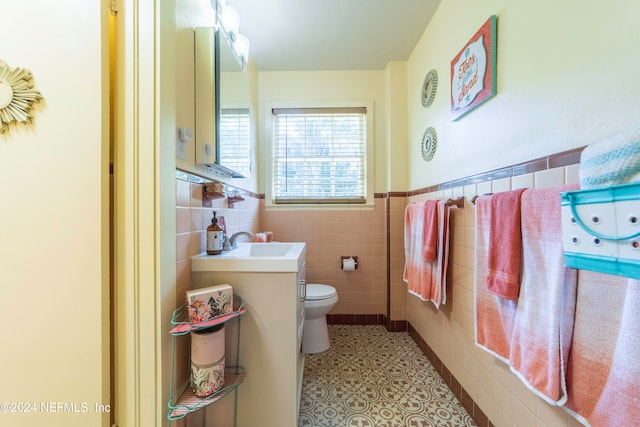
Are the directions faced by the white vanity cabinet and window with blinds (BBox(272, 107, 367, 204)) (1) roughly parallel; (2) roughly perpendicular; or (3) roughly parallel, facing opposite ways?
roughly perpendicular

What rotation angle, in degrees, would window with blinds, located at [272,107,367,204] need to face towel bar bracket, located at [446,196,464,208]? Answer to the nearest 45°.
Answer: approximately 45° to its left

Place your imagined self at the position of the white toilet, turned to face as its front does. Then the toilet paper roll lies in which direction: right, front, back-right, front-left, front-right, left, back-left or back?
front-left

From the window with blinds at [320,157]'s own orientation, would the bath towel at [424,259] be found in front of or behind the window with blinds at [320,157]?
in front

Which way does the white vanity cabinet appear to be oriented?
to the viewer's right

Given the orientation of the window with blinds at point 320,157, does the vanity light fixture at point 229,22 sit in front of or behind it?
in front

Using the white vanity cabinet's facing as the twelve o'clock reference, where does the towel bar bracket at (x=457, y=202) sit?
The towel bar bracket is roughly at 12 o'clock from the white vanity cabinet.

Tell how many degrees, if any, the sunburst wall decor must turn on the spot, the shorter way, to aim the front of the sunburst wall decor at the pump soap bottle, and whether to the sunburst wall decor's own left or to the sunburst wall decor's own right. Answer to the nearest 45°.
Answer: approximately 90° to the sunburst wall decor's own left
